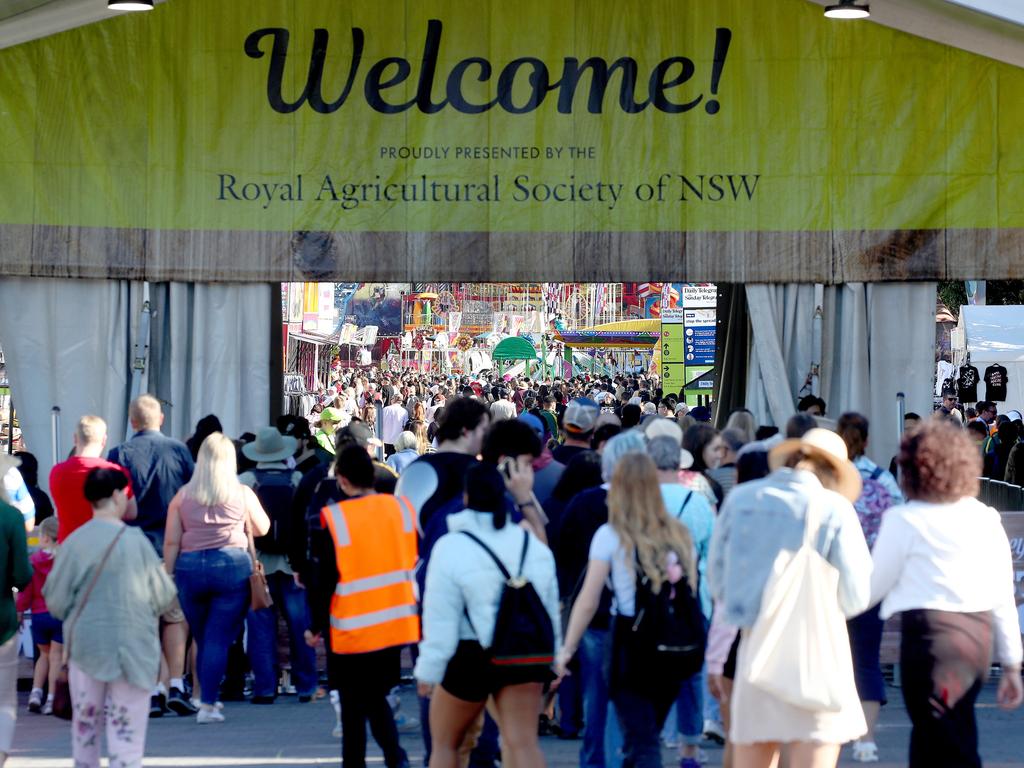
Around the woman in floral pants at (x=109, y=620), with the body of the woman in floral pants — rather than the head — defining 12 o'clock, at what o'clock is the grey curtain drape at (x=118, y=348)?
The grey curtain drape is roughly at 12 o'clock from the woman in floral pants.

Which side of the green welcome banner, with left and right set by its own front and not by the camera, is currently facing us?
front

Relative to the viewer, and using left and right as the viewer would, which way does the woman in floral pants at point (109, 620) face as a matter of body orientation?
facing away from the viewer

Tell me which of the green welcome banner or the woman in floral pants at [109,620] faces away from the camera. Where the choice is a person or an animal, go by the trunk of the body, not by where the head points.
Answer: the woman in floral pants

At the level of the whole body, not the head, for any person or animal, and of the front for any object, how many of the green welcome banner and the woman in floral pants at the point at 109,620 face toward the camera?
1

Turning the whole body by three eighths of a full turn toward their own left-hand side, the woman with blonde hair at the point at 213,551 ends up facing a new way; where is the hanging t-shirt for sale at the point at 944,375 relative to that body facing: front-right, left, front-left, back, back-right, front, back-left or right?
back

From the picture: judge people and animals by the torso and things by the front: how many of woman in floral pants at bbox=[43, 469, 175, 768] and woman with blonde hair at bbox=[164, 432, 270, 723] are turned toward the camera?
0

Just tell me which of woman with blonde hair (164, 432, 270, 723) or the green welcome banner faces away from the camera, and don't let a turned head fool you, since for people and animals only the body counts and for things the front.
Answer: the woman with blonde hair

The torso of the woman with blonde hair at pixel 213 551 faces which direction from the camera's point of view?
away from the camera

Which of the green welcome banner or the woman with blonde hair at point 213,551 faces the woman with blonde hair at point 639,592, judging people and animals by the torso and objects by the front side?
the green welcome banner

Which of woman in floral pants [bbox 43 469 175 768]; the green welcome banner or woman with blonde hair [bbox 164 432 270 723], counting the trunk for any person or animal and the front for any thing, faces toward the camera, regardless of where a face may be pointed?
the green welcome banner

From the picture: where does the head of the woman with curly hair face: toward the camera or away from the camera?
away from the camera

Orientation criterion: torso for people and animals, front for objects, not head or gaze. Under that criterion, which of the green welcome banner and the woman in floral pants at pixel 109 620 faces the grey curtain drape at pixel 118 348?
the woman in floral pants

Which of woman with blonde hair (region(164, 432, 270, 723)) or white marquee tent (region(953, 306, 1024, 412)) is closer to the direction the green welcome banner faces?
the woman with blonde hair

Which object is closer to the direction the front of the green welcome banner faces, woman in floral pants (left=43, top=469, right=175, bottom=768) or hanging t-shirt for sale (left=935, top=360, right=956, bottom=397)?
the woman in floral pants

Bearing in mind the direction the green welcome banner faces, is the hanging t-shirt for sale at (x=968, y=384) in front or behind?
behind

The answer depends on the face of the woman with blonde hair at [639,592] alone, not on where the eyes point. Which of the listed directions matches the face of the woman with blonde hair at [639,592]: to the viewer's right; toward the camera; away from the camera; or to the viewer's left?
away from the camera

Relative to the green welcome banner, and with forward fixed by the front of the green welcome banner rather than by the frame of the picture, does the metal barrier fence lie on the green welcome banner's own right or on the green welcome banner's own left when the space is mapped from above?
on the green welcome banner's own left

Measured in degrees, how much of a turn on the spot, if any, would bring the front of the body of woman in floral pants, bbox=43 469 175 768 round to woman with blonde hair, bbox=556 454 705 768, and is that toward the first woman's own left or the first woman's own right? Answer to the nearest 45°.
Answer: approximately 135° to the first woman's own right
